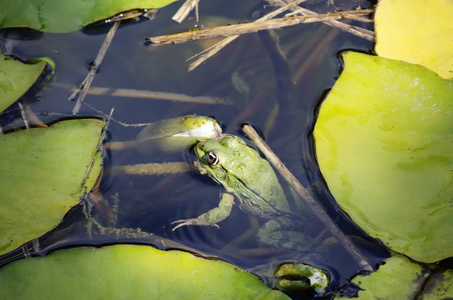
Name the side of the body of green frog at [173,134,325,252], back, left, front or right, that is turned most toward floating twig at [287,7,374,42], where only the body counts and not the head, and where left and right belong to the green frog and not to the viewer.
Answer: right

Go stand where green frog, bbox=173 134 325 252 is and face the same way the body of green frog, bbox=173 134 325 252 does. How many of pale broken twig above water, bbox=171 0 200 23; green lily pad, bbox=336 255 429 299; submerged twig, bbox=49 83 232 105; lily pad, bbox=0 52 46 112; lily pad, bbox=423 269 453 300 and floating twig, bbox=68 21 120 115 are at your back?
2

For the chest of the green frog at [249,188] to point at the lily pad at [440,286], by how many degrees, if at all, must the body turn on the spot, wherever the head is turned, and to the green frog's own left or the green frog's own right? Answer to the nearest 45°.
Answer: approximately 180°

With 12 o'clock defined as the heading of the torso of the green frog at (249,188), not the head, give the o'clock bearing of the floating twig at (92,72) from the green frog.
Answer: The floating twig is roughly at 11 o'clock from the green frog.

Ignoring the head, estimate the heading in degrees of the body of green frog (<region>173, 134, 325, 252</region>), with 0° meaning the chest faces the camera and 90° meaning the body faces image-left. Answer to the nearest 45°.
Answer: approximately 135°

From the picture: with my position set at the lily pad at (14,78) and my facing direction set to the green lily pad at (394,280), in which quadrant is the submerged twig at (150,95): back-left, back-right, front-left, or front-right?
front-left

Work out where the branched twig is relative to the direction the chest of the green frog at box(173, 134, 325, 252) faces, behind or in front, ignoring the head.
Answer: in front

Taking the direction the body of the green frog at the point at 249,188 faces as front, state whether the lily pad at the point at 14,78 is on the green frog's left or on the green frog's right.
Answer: on the green frog's left

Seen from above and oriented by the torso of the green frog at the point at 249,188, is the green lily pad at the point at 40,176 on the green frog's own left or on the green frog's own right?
on the green frog's own left

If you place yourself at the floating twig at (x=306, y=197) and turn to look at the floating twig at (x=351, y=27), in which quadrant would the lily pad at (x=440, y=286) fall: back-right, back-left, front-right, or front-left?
back-right

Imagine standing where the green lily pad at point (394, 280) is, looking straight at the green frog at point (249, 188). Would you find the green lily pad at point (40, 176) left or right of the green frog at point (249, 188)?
left

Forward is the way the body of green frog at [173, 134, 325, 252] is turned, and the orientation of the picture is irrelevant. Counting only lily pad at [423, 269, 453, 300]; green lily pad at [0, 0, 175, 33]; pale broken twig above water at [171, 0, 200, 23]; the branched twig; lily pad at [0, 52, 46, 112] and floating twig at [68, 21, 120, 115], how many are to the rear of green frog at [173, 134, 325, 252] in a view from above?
1

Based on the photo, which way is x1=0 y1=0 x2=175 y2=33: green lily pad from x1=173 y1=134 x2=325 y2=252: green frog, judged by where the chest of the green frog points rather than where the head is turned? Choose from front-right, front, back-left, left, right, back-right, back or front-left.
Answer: front-left

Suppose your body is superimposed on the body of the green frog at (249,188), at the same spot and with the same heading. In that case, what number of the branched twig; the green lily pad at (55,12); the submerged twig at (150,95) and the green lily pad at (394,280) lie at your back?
1
